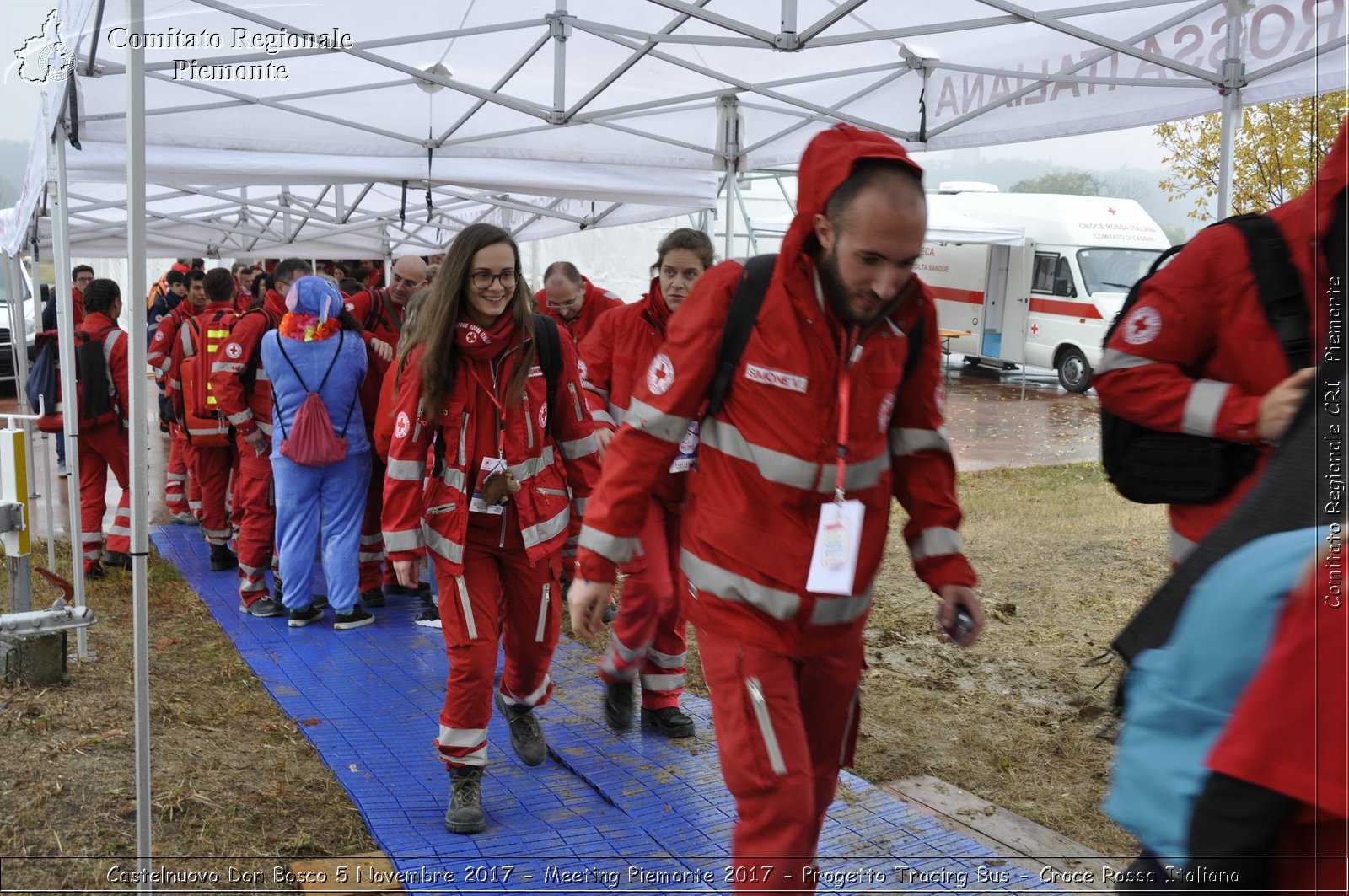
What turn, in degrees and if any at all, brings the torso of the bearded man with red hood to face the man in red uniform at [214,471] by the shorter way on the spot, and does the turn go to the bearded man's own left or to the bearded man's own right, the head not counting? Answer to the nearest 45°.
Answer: approximately 180°

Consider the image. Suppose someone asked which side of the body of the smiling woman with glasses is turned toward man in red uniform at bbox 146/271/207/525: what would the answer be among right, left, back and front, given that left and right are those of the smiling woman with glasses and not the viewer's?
back

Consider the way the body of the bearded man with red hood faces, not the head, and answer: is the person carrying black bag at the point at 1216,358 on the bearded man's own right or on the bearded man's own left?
on the bearded man's own left

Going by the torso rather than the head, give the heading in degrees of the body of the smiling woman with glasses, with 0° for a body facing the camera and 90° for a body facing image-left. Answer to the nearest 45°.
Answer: approximately 0°

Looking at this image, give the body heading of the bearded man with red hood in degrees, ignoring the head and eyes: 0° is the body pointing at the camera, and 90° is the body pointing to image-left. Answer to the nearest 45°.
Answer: approximately 315°
